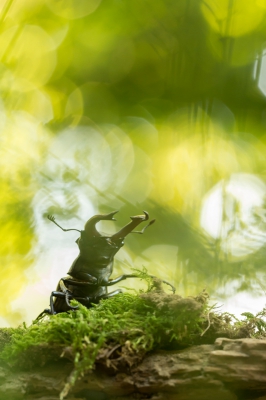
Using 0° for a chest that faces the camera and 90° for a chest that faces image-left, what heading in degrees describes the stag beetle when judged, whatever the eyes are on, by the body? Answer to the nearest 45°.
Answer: approximately 315°
